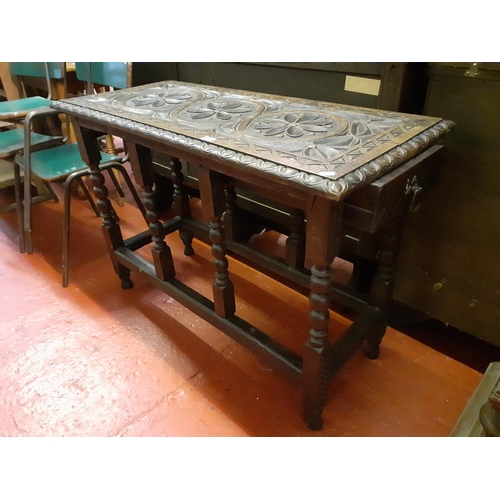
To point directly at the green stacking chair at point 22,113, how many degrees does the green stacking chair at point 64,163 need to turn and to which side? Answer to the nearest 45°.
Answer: approximately 135° to its right

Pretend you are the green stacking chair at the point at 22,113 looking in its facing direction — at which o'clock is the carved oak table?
The carved oak table is roughly at 10 o'clock from the green stacking chair.

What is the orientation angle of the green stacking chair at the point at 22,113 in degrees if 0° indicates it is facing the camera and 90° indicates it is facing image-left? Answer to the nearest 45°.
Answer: approximately 45°

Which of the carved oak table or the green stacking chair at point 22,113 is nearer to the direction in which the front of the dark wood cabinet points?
the carved oak table

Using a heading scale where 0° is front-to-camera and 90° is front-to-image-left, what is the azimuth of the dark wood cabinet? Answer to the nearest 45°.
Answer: approximately 45°

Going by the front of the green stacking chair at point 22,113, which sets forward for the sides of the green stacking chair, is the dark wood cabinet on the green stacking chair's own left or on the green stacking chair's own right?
on the green stacking chair's own left

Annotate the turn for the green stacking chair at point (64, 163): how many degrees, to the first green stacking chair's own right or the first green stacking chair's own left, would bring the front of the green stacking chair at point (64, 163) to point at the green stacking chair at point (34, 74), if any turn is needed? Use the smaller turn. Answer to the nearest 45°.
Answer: approximately 135° to the first green stacking chair's own right

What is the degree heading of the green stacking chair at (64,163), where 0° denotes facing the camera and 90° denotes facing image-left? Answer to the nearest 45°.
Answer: approximately 45°
